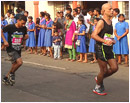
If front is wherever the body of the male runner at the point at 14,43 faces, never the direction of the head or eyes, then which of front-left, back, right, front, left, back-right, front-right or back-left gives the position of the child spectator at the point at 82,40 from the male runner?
left

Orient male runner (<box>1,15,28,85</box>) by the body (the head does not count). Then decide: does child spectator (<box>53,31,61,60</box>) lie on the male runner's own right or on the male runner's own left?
on the male runner's own left

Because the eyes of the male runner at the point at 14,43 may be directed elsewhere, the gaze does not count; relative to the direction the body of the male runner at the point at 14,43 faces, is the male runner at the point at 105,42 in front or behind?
in front

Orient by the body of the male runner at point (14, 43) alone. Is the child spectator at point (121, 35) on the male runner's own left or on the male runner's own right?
on the male runner's own left

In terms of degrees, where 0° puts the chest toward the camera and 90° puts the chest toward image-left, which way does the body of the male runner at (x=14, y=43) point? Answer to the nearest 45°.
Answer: approximately 315°
